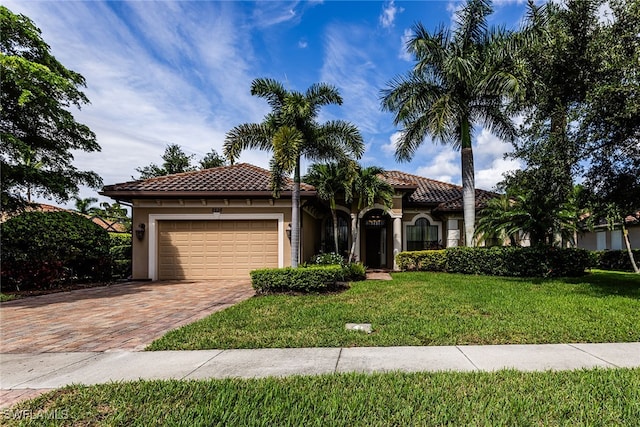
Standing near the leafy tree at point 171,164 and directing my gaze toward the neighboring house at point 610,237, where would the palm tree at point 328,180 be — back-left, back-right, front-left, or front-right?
front-right

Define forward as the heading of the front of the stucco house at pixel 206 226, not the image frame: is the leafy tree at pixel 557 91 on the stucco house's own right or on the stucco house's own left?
on the stucco house's own left

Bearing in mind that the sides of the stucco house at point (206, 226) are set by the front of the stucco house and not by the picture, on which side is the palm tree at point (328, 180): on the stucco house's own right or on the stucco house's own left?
on the stucco house's own left

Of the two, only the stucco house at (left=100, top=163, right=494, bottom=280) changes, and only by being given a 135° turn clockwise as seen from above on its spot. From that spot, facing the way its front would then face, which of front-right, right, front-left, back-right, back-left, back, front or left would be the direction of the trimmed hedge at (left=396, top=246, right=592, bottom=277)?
back-right

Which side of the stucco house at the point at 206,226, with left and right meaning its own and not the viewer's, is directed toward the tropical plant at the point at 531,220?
left

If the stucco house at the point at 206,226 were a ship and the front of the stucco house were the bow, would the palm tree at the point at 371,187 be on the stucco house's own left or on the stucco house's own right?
on the stucco house's own left

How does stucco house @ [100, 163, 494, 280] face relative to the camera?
toward the camera

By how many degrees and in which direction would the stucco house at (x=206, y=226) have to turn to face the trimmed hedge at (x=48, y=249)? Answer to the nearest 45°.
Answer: approximately 45° to its right

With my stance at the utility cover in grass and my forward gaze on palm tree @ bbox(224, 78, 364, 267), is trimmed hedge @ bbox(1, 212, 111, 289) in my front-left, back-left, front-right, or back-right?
front-left

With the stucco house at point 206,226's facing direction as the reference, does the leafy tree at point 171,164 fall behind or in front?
behind

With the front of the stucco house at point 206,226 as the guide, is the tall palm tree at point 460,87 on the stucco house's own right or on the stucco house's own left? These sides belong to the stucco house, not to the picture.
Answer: on the stucco house's own left
